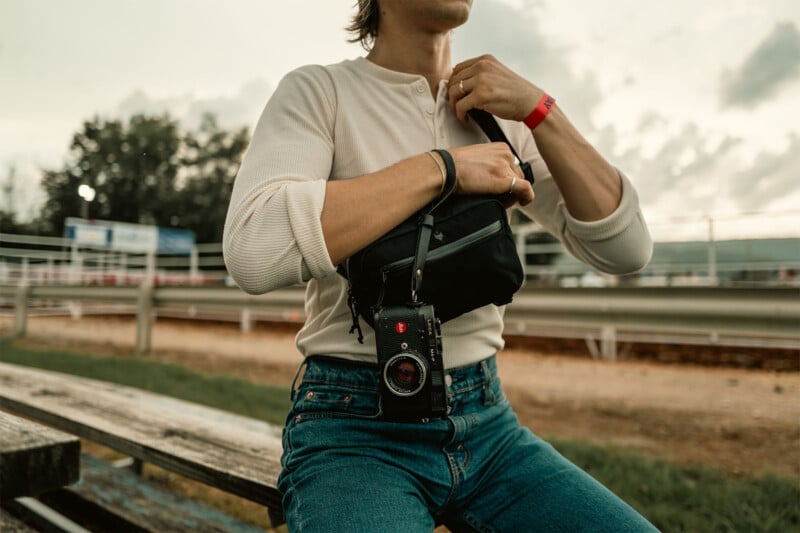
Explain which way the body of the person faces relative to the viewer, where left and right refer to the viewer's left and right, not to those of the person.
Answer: facing the viewer and to the right of the viewer

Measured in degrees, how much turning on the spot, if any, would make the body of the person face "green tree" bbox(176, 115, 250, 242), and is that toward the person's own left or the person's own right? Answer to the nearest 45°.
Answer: approximately 180°

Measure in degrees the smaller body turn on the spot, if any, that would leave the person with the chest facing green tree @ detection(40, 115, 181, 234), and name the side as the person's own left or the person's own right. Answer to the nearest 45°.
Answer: approximately 180°
